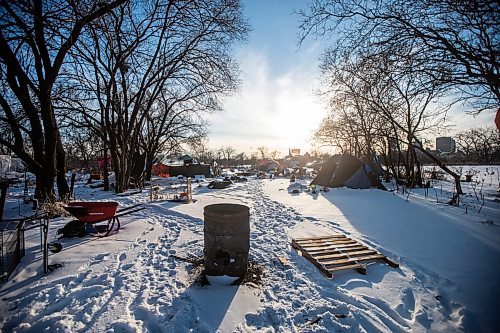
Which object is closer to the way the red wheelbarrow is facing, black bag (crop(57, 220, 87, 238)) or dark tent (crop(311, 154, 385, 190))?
the black bag

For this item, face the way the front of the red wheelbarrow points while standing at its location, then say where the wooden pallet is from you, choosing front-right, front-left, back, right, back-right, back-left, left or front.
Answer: back-left

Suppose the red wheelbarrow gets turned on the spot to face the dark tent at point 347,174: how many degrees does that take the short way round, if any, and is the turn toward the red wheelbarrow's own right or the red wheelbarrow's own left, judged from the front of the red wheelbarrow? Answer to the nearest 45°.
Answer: approximately 180°

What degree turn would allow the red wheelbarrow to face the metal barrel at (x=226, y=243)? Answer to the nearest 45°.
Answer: approximately 135° to its left
